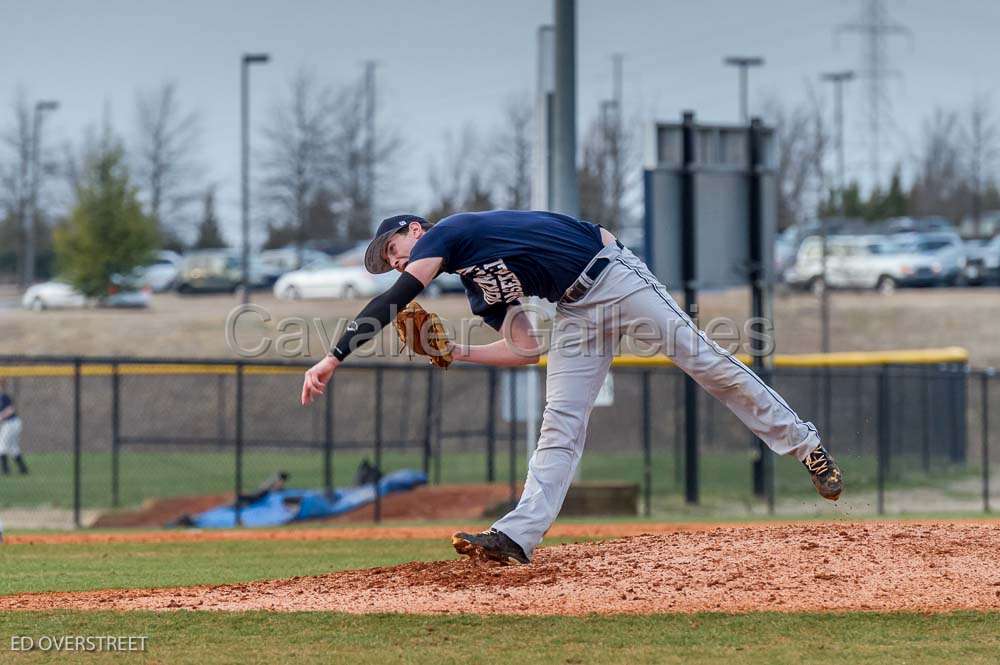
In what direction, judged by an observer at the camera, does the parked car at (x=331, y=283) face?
facing to the left of the viewer

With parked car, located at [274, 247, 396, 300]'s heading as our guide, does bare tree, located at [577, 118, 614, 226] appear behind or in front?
behind

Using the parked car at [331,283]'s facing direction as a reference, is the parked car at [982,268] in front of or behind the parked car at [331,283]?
behind

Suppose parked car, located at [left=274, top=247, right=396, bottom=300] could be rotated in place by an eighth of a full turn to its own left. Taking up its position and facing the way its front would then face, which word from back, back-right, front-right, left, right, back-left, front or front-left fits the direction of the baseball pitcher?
front-left

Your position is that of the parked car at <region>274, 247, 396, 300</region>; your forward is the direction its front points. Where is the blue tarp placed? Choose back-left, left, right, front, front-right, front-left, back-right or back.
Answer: left

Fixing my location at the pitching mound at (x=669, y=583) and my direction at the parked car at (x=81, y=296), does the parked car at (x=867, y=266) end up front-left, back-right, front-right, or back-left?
front-right

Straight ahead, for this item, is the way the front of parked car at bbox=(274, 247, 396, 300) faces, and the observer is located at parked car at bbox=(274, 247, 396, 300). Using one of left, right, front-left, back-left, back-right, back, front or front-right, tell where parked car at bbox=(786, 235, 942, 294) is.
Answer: back

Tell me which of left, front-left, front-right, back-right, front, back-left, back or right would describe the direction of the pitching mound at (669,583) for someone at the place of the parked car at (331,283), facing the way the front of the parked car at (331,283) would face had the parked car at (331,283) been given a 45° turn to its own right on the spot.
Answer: back-left

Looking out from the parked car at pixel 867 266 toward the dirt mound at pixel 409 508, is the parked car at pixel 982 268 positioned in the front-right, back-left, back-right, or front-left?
back-left

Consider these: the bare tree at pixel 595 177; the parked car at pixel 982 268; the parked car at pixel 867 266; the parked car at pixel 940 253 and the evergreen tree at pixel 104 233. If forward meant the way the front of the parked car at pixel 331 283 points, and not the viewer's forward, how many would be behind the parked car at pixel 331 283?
4

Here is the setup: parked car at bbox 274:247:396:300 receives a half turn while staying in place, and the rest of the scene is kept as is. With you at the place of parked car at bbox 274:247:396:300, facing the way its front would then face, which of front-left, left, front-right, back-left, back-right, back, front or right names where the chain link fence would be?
right

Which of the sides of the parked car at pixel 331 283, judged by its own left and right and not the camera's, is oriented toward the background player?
left

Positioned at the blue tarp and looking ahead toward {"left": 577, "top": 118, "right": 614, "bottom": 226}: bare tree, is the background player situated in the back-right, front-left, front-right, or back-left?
front-left

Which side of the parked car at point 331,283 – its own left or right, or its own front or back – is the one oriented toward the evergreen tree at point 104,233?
front
